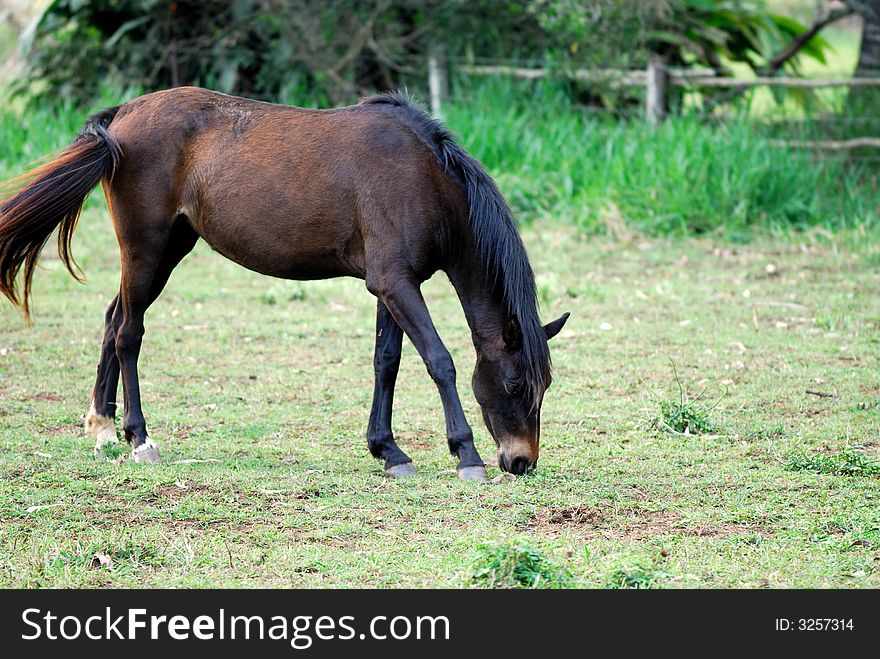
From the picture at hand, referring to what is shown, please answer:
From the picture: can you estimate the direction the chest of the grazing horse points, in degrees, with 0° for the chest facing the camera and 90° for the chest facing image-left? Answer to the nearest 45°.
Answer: approximately 270°

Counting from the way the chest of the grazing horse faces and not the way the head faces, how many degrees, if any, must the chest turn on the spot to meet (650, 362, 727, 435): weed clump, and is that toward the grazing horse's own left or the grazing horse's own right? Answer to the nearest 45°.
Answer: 0° — it already faces it

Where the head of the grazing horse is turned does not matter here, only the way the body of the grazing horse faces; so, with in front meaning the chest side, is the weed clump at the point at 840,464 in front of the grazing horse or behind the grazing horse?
in front
